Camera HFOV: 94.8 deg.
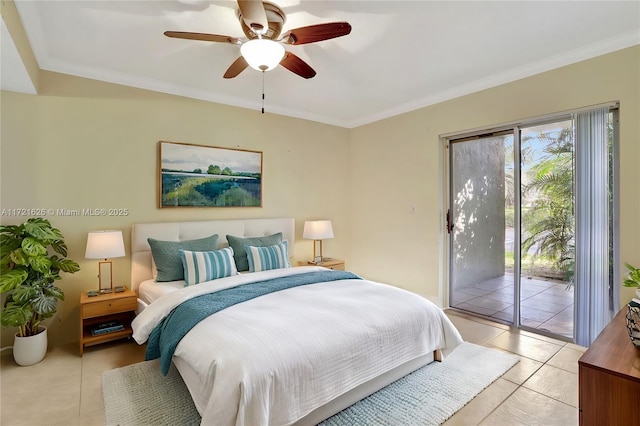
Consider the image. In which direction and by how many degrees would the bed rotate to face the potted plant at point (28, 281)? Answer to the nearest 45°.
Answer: approximately 135° to its right

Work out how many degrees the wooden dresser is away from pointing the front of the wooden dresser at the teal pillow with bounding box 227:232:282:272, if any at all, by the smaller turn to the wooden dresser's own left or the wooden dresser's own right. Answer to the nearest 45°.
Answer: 0° — it already faces it

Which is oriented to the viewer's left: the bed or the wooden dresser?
the wooden dresser

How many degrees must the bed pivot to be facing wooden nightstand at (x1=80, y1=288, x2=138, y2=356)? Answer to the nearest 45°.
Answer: approximately 180°

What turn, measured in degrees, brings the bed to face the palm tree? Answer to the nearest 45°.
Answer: approximately 45° to its left

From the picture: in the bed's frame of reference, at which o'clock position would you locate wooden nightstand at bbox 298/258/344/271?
The wooden nightstand is roughly at 8 o'clock from the bed.

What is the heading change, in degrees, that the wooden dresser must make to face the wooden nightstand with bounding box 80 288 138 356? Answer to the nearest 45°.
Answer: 0° — it already faces it

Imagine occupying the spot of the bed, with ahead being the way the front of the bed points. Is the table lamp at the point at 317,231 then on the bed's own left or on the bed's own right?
on the bed's own left

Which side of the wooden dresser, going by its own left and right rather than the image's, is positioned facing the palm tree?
right

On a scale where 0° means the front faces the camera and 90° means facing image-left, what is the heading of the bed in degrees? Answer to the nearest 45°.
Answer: approximately 315°

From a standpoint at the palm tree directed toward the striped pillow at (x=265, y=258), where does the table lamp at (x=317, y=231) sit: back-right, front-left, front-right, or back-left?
front-right

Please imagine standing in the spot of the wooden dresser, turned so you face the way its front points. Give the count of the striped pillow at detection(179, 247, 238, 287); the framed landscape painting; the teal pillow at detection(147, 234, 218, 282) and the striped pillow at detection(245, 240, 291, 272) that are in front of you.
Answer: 4

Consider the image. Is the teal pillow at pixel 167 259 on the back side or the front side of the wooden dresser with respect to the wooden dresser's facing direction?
on the front side

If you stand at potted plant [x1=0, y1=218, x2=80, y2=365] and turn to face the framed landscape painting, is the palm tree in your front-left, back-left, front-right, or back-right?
front-right

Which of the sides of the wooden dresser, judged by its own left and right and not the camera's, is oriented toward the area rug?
front

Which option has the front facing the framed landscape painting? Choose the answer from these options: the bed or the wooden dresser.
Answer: the wooden dresser

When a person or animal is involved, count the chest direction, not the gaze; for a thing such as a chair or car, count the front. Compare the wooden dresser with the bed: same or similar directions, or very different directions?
very different directions

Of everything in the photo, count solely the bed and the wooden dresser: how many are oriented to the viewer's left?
1

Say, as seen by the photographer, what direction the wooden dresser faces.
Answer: facing to the left of the viewer
